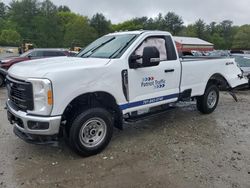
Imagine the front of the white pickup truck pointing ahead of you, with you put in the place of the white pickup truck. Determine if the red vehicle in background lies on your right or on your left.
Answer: on your right

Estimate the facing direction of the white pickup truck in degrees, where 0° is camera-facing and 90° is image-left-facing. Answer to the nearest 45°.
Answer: approximately 45°
